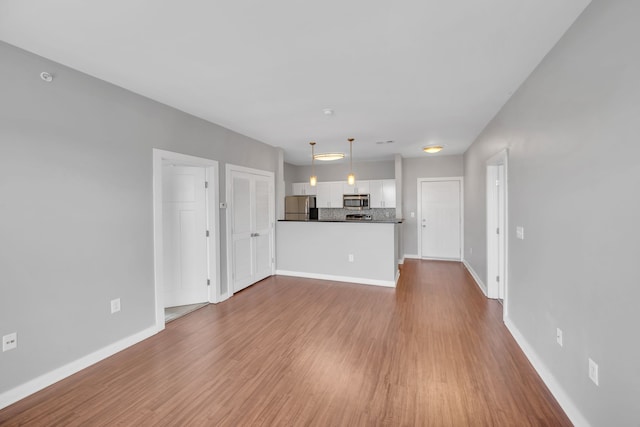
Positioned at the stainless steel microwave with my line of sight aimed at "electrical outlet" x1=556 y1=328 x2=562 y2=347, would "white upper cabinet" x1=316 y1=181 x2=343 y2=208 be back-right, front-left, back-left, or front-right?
back-right

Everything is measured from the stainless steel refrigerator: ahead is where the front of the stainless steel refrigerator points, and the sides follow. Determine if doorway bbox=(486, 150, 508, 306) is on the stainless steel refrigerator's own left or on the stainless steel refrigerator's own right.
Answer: on the stainless steel refrigerator's own left

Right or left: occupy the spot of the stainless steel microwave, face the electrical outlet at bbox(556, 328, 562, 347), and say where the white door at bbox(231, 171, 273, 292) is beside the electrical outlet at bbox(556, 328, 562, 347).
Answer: right
